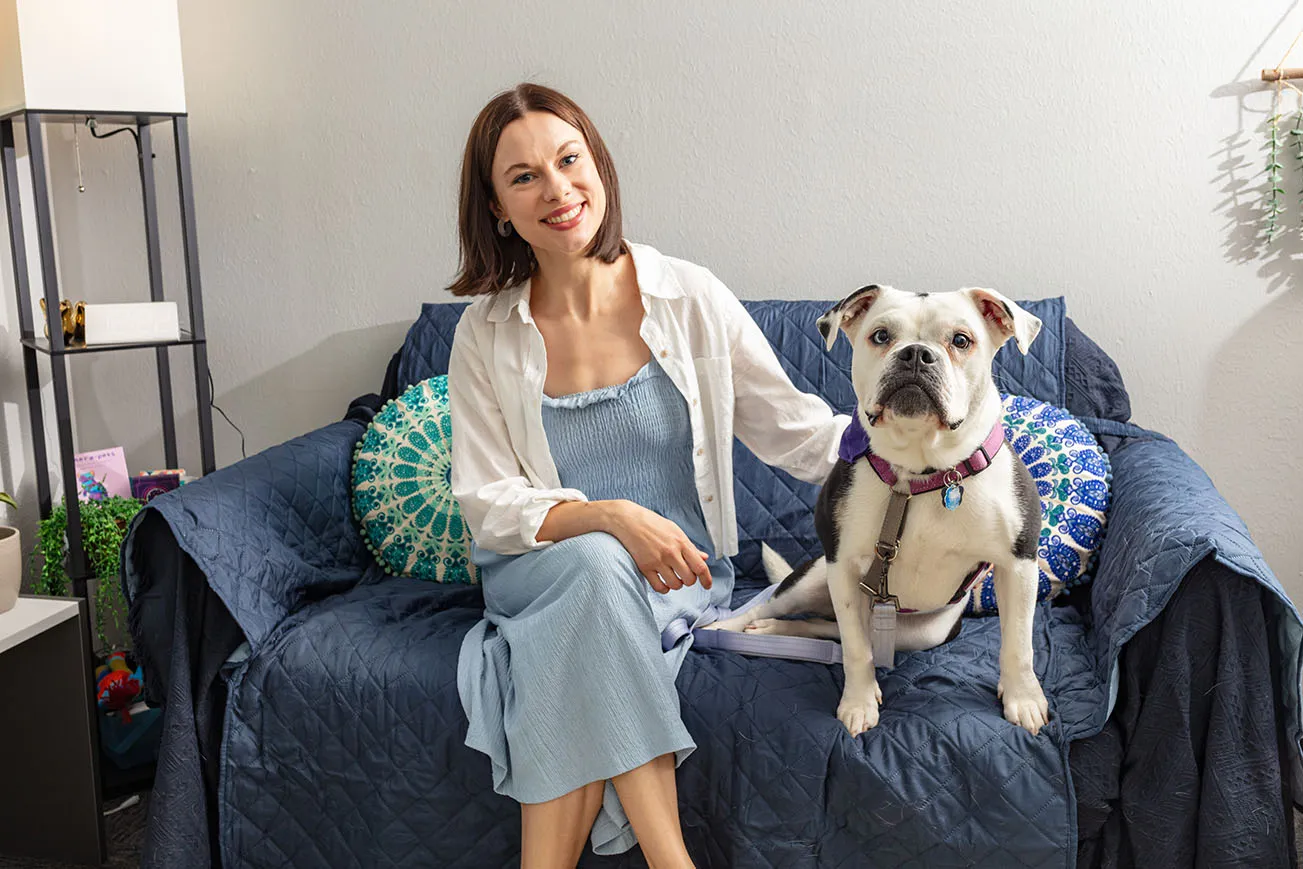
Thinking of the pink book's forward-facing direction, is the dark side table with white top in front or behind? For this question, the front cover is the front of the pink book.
in front

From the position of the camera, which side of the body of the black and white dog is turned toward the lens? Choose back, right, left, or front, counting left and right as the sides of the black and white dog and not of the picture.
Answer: front

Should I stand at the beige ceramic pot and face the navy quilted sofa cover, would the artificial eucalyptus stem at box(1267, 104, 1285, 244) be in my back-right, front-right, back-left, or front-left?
front-left

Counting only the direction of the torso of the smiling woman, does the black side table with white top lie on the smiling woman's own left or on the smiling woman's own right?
on the smiling woman's own right

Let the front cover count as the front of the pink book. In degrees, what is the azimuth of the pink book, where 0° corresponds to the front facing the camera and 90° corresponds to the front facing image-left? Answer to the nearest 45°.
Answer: approximately 0°

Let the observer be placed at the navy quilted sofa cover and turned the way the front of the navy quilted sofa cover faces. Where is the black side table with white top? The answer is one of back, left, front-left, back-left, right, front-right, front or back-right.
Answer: right

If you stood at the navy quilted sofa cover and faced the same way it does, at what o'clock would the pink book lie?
The pink book is roughly at 4 o'clock from the navy quilted sofa cover.

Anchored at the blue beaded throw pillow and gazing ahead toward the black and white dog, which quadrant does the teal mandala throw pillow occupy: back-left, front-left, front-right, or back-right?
front-right

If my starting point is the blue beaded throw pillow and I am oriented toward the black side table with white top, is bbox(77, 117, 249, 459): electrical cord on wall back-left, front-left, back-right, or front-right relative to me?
front-right

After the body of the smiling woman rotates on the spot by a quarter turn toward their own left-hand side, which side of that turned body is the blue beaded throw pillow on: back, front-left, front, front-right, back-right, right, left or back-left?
front

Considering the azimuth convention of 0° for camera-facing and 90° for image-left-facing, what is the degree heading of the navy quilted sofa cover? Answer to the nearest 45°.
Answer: approximately 0°

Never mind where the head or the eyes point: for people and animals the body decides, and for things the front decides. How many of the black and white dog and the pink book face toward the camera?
2

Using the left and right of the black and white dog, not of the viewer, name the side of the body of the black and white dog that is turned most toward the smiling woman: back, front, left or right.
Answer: right

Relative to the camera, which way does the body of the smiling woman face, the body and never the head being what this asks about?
toward the camera

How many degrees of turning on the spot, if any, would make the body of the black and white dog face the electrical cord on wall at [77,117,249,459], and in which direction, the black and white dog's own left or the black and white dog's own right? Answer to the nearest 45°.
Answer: approximately 135° to the black and white dog's own right

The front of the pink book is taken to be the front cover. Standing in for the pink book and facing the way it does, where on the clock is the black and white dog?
The black and white dog is roughly at 11 o'clock from the pink book.

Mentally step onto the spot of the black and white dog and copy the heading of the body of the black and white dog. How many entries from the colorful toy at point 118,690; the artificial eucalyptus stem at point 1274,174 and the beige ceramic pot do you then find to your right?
2

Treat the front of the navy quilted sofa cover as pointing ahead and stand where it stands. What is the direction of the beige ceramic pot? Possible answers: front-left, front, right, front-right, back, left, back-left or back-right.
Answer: right
